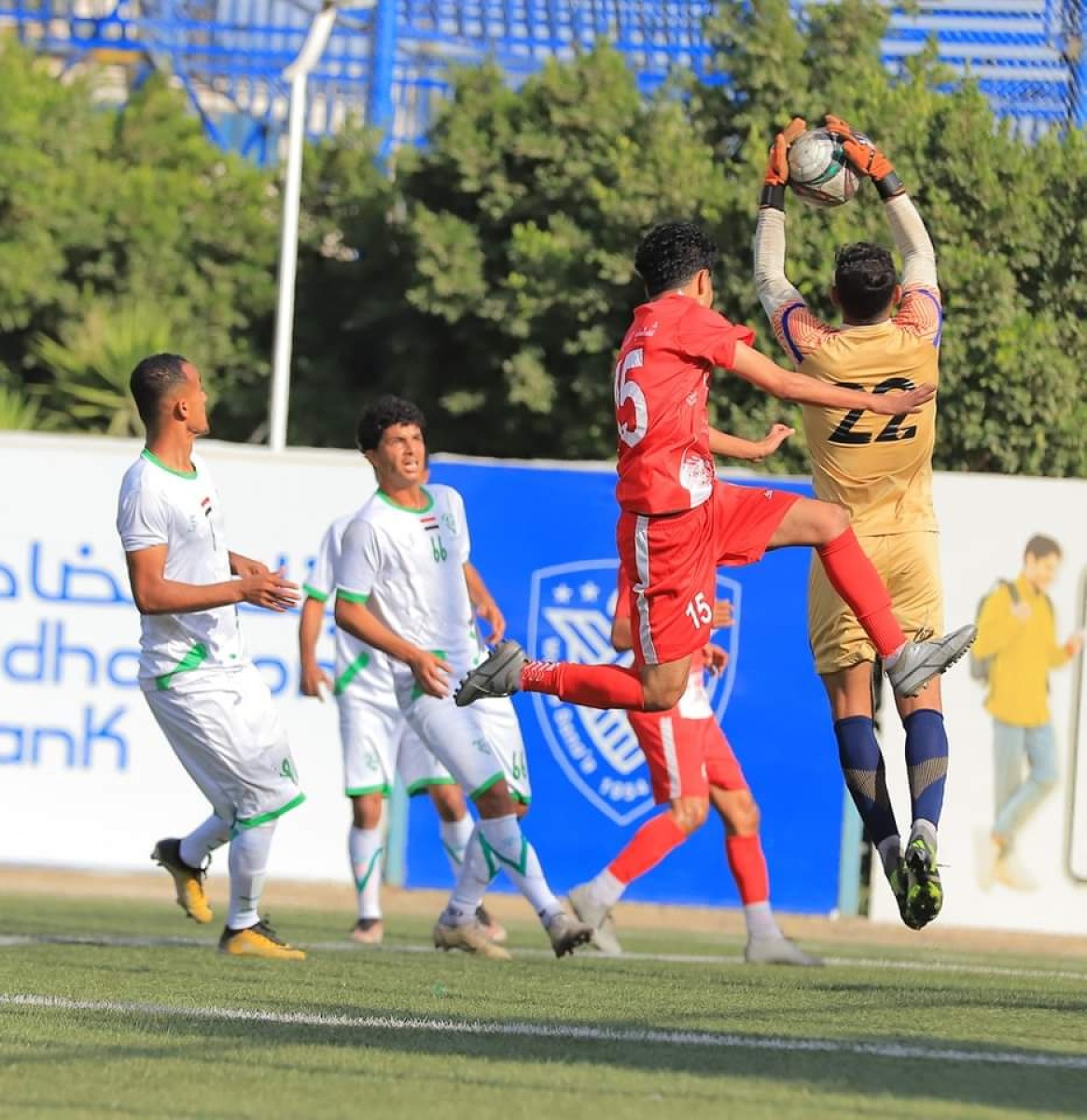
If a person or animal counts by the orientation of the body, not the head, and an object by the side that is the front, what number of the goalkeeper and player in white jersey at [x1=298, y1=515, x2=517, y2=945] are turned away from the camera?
1

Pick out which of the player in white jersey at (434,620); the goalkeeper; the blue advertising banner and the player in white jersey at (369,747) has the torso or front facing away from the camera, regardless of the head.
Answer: the goalkeeper

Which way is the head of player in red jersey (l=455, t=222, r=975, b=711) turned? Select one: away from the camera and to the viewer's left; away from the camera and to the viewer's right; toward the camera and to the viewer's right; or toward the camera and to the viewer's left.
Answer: away from the camera and to the viewer's right

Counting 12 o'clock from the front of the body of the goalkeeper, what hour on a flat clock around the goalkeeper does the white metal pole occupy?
The white metal pole is roughly at 11 o'clock from the goalkeeper.

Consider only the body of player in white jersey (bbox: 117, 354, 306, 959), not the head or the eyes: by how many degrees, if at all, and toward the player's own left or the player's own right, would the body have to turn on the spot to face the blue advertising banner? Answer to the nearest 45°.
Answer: approximately 90° to the player's own left

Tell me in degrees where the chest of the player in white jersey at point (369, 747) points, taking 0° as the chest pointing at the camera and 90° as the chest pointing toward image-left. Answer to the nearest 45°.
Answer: approximately 0°

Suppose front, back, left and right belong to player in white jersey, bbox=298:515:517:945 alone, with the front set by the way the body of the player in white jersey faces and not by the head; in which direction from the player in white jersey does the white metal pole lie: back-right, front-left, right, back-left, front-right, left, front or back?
back

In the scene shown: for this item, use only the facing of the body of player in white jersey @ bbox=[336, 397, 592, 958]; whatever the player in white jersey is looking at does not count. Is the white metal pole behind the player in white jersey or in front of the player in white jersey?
behind

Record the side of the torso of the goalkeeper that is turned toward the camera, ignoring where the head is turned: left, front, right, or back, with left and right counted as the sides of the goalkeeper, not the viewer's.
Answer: back

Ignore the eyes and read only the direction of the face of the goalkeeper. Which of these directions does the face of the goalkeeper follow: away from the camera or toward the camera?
away from the camera

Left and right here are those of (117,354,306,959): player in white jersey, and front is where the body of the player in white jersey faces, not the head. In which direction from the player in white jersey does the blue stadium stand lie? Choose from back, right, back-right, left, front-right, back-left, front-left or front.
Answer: back-left

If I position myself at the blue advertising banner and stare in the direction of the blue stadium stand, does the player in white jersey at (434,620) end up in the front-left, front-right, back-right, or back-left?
back-left
